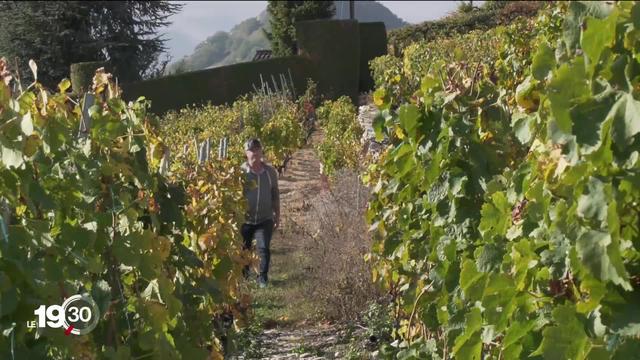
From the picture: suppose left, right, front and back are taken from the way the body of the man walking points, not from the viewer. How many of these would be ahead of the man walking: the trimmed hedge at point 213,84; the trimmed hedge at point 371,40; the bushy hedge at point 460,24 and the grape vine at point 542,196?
1

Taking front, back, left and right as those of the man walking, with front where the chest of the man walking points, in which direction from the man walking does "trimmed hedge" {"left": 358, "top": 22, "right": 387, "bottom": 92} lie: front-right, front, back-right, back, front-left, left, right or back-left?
back

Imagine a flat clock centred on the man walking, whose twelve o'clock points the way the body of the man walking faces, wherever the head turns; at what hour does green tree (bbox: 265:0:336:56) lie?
The green tree is roughly at 6 o'clock from the man walking.

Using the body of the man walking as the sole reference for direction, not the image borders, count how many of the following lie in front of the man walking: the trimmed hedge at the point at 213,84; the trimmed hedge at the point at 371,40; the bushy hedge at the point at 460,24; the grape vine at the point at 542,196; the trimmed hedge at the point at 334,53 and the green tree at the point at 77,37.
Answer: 1

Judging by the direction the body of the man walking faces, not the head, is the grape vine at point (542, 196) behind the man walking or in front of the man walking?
in front

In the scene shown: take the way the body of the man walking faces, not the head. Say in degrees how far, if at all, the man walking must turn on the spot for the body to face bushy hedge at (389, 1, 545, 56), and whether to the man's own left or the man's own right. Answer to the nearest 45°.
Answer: approximately 180°

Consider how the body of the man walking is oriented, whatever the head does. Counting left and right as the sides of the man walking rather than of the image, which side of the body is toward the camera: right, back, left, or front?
front

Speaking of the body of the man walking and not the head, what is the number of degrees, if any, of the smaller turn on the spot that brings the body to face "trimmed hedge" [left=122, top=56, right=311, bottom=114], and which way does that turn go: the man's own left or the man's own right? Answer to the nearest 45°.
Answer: approximately 180°
